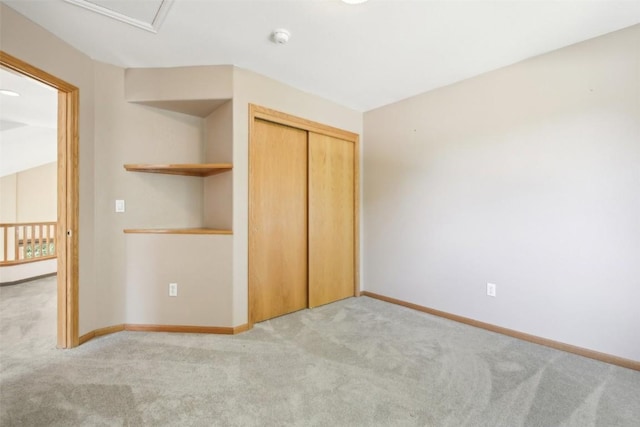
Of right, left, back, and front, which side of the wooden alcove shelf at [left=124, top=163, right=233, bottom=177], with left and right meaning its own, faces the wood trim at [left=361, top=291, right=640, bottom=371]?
left

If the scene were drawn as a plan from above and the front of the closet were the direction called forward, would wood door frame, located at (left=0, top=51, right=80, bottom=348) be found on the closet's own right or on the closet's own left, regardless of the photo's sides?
on the closet's own right

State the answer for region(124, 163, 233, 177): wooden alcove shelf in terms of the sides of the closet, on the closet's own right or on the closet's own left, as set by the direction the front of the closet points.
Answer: on the closet's own right

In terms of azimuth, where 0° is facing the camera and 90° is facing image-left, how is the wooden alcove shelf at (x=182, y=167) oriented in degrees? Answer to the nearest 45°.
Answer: approximately 45°

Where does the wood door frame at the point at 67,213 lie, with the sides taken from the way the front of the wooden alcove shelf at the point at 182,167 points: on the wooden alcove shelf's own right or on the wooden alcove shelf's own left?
on the wooden alcove shelf's own right

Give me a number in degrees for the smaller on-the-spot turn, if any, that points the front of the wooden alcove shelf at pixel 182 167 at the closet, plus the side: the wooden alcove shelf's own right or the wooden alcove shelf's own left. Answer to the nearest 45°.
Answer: approximately 135° to the wooden alcove shelf's own left

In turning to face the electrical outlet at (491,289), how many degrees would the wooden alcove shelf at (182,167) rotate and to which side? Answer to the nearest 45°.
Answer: approximately 90° to its left

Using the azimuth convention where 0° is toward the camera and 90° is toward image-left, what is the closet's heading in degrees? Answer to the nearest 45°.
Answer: approximately 315°

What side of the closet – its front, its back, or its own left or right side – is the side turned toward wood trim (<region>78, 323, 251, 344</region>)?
right
